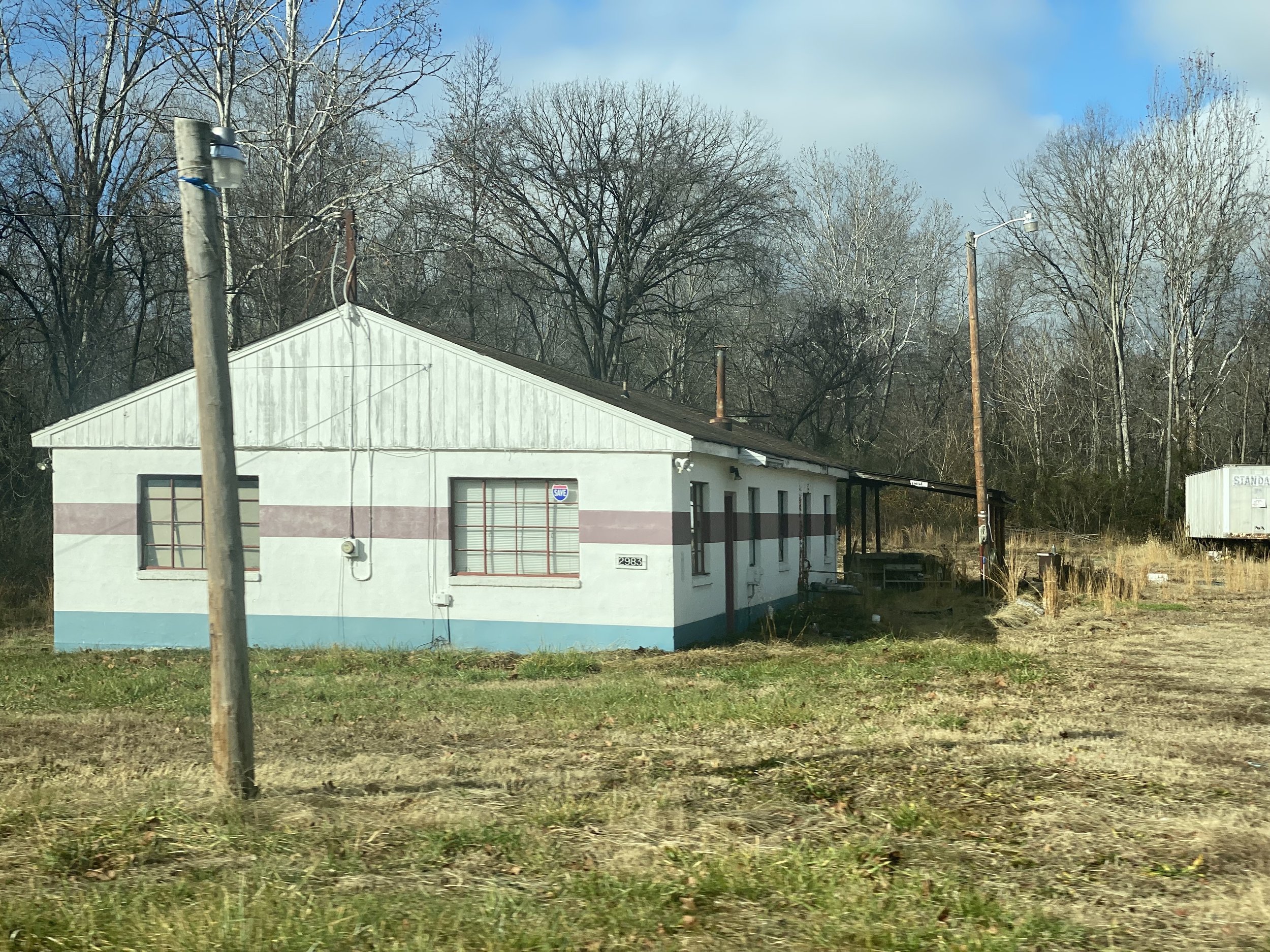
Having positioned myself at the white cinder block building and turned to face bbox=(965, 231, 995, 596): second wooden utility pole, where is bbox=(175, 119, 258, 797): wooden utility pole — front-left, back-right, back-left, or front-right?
back-right

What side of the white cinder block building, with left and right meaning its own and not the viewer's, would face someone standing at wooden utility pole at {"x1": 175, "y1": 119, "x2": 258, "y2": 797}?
front

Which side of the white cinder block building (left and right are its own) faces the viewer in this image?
front

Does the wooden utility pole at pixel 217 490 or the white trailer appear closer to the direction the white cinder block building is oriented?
the wooden utility pole
